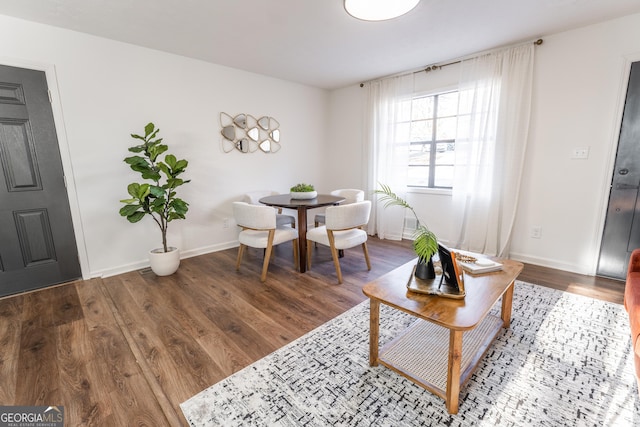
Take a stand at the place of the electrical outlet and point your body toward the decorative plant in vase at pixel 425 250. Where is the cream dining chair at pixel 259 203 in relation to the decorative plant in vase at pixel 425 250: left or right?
right

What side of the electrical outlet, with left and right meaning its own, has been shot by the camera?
front

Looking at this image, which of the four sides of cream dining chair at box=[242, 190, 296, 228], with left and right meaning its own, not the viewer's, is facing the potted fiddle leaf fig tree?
right

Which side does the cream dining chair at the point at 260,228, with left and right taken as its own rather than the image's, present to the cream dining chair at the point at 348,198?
front

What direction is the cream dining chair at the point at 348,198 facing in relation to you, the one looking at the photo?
facing the viewer and to the left of the viewer

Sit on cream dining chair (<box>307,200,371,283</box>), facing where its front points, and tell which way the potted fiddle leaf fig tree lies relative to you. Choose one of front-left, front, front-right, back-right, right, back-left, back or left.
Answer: front-left

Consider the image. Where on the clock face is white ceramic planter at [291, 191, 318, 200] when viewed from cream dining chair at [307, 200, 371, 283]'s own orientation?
The white ceramic planter is roughly at 12 o'clock from the cream dining chair.

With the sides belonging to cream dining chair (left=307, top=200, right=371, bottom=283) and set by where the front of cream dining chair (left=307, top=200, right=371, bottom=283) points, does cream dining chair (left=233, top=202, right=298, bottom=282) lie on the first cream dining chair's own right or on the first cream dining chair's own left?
on the first cream dining chair's own left

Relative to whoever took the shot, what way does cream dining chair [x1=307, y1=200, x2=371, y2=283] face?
facing away from the viewer and to the left of the viewer

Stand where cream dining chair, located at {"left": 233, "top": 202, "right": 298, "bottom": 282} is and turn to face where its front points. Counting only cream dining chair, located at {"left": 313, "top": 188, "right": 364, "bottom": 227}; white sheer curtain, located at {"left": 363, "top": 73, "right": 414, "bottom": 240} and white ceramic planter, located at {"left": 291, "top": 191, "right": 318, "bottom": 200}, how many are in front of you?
3

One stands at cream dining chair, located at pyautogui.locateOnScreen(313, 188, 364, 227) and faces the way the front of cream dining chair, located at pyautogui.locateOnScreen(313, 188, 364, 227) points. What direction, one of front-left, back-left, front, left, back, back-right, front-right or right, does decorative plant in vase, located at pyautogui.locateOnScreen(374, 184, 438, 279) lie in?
front-left

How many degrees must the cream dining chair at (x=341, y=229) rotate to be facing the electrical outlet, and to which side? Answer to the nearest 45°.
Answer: approximately 135° to its right

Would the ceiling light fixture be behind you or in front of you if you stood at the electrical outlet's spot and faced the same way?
in front

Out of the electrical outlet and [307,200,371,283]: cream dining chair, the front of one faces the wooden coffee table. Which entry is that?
the electrical outlet

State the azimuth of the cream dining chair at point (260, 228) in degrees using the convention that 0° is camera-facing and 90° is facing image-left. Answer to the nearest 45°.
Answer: approximately 225°
